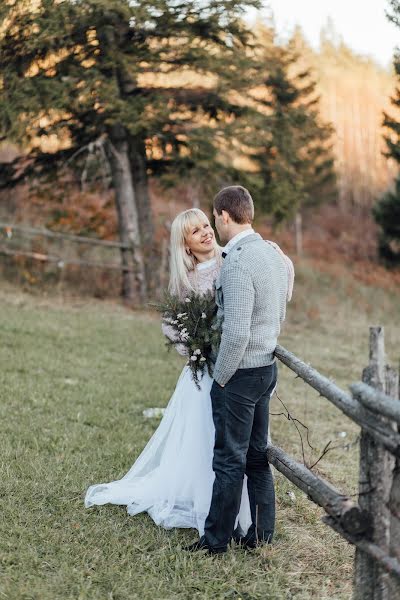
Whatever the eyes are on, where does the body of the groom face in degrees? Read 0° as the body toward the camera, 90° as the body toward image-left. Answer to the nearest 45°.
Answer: approximately 135°

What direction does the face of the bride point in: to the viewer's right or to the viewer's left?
to the viewer's right

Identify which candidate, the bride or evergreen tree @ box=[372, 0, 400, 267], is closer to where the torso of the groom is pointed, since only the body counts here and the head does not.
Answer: the bride

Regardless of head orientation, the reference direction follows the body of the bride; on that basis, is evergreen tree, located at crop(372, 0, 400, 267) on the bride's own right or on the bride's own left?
on the bride's own left

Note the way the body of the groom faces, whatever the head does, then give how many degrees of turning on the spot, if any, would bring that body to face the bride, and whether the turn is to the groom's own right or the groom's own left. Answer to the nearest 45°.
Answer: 0° — they already face them

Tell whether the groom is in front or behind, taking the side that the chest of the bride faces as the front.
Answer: in front

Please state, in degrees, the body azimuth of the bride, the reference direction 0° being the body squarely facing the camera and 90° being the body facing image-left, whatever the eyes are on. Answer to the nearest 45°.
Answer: approximately 315°

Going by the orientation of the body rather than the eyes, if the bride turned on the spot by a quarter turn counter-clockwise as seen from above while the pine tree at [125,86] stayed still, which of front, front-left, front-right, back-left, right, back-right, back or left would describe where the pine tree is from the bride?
front-left

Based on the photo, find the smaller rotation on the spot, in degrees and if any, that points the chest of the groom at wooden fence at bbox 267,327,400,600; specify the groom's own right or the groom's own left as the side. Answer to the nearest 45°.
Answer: approximately 180°

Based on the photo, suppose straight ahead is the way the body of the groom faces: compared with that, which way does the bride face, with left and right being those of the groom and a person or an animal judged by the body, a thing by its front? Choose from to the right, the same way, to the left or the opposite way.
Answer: the opposite way
